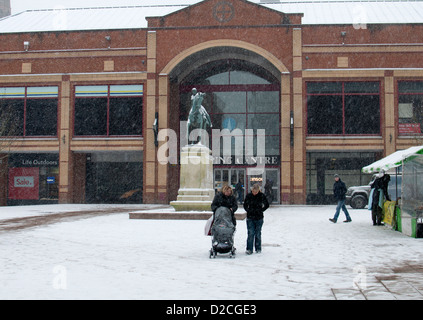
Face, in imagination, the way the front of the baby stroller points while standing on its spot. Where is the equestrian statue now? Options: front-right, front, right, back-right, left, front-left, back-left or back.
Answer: back

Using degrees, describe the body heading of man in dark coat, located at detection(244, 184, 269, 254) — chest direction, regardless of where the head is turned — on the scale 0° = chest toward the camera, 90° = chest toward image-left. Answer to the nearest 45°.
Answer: approximately 0°

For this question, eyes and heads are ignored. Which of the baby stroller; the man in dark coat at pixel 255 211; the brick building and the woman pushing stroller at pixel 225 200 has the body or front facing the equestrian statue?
the brick building

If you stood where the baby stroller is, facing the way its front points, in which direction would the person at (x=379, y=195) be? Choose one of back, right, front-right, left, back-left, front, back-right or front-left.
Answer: back-left

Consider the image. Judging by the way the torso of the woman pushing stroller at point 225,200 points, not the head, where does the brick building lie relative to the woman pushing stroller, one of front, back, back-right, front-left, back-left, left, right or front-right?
back
